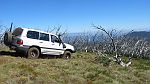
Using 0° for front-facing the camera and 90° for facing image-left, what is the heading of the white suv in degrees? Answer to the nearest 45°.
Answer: approximately 225°
